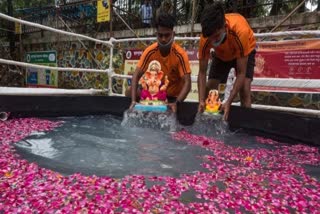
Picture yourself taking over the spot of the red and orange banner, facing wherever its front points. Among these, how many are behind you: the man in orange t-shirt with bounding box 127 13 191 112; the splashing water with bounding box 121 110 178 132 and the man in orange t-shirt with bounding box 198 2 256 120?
0

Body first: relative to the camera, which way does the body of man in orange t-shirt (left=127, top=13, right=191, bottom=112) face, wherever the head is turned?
toward the camera

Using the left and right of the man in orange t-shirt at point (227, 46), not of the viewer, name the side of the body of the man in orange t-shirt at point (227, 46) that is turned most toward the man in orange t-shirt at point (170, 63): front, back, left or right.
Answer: right

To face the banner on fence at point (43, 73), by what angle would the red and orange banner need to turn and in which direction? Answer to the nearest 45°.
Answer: approximately 135° to its right

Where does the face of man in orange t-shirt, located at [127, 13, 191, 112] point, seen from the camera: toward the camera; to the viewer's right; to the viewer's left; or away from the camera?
toward the camera

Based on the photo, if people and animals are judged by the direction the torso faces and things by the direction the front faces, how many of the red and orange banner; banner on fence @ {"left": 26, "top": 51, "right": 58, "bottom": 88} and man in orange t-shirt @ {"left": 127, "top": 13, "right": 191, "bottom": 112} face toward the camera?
3

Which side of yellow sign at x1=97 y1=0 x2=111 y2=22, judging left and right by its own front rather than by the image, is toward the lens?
front

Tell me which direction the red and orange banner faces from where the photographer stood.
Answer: facing the viewer

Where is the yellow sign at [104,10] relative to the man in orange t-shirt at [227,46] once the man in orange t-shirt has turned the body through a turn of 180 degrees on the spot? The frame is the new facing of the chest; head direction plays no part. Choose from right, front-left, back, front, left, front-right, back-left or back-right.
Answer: left

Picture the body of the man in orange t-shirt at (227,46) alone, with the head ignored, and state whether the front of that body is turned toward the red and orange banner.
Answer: no

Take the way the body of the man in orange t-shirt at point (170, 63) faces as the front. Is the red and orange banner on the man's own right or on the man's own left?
on the man's own left

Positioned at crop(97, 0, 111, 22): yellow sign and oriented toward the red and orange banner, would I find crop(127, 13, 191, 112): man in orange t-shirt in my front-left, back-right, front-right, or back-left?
front-right

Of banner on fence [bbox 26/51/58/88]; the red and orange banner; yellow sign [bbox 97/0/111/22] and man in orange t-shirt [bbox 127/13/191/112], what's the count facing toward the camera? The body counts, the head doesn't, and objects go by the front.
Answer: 4

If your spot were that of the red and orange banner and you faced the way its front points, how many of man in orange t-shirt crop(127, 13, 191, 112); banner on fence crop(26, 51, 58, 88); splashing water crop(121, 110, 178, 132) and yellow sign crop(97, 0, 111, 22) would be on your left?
0
